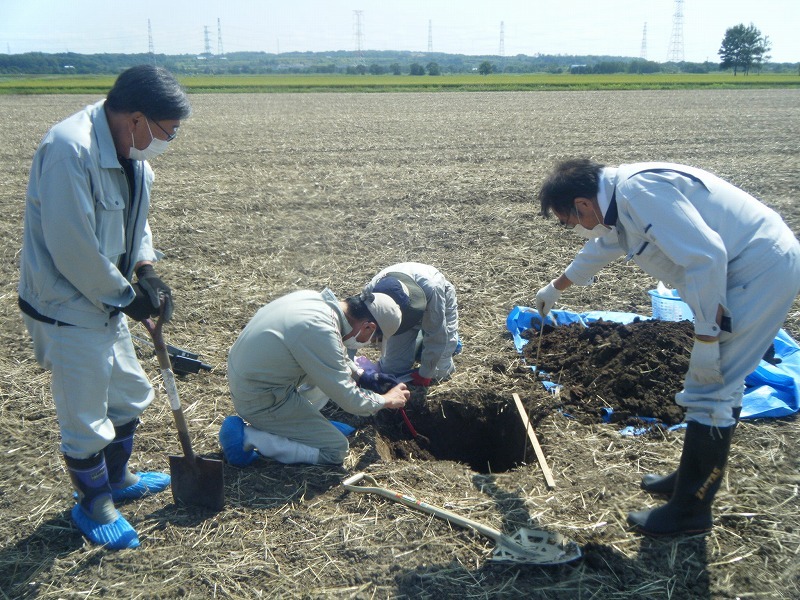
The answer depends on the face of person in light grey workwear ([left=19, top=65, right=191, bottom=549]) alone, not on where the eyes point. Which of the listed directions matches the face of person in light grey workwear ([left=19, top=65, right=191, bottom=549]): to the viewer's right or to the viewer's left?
to the viewer's right

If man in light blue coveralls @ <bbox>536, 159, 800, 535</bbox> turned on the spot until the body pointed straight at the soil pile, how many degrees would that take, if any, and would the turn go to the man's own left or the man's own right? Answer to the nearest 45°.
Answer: approximately 90° to the man's own right

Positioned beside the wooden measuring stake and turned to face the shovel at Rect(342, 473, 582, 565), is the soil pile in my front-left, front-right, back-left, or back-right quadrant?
back-left

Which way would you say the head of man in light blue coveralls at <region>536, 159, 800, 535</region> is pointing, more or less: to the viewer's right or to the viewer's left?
to the viewer's left

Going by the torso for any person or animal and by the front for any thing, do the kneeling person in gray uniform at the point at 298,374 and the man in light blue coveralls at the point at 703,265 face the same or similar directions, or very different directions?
very different directions

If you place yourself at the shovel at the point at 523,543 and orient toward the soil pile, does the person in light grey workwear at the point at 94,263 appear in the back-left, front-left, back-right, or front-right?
back-left

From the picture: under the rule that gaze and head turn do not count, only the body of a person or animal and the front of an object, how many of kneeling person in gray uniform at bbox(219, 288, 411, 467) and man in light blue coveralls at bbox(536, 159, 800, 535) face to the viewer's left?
1

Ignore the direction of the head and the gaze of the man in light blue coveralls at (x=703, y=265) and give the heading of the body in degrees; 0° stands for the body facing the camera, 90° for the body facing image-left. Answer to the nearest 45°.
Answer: approximately 90°

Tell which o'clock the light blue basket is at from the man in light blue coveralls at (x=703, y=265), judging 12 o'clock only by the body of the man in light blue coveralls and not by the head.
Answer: The light blue basket is roughly at 3 o'clock from the man in light blue coveralls.

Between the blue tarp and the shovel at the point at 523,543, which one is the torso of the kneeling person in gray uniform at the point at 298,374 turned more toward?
the blue tarp

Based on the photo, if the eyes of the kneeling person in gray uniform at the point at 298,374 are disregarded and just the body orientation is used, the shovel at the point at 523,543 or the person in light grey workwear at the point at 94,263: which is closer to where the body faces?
the shovel

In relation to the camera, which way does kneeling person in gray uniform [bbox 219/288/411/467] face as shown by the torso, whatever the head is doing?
to the viewer's right
